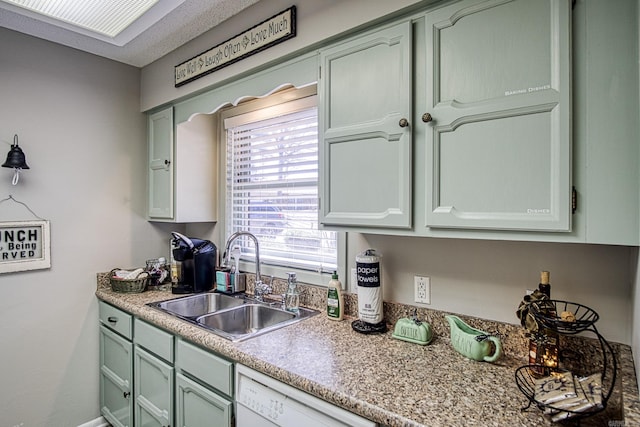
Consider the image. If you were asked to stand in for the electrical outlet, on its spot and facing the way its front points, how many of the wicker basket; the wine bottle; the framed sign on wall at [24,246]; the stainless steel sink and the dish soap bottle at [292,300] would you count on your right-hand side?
4

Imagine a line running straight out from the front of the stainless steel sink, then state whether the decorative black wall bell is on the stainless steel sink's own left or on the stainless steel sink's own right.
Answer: on the stainless steel sink's own right

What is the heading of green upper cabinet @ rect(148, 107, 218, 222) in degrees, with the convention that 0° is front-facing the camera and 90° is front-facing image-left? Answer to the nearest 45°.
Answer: approximately 45°

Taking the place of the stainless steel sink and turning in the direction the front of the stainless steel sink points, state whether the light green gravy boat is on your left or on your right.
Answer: on your left

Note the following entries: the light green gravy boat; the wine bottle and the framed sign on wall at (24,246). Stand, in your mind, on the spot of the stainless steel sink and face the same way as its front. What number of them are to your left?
2

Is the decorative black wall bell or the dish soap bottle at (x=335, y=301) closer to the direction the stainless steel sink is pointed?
the decorative black wall bell

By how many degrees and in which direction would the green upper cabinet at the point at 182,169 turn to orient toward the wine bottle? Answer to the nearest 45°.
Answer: approximately 90° to its left

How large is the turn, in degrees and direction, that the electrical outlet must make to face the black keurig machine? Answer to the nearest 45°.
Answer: approximately 90° to its right
